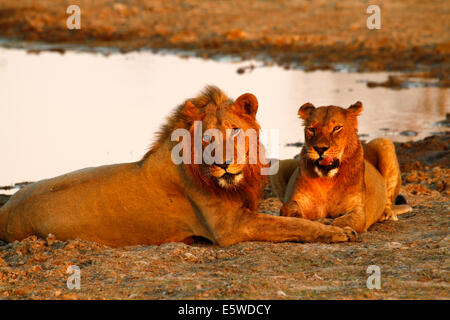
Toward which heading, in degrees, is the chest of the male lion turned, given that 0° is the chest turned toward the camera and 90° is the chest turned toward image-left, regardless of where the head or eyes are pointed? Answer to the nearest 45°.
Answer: approximately 270°

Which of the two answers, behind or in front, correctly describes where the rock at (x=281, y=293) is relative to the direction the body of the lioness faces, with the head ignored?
in front

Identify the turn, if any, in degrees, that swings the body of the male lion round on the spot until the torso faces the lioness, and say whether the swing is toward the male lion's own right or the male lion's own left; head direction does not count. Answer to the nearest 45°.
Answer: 0° — it already faces it

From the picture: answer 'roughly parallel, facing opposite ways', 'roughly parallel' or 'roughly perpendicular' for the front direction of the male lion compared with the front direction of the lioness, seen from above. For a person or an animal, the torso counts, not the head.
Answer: roughly perpendicular

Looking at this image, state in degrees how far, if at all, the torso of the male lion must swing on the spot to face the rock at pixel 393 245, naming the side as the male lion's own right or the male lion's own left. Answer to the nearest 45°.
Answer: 0° — it already faces it

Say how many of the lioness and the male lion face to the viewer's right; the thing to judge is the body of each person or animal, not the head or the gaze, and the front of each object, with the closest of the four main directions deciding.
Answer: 1

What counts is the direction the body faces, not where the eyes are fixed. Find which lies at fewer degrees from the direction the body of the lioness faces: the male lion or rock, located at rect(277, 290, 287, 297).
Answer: the rock

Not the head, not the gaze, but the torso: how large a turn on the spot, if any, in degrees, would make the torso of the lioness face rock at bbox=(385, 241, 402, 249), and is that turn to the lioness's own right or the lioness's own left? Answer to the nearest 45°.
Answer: approximately 45° to the lioness's own left

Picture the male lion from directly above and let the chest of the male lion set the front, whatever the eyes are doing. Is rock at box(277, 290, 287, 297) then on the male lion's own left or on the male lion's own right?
on the male lion's own right

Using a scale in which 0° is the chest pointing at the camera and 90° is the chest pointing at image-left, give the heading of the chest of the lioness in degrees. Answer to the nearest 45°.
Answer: approximately 0°
